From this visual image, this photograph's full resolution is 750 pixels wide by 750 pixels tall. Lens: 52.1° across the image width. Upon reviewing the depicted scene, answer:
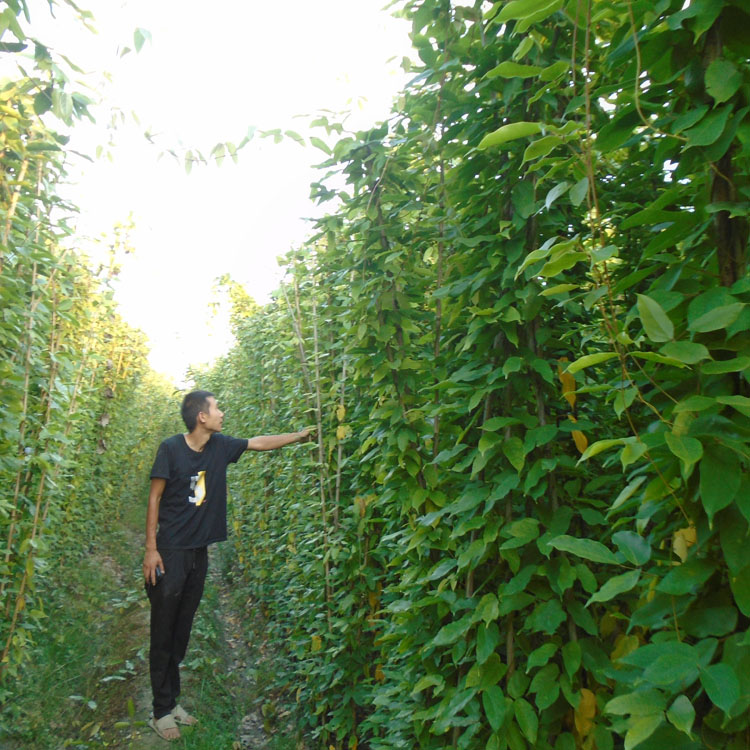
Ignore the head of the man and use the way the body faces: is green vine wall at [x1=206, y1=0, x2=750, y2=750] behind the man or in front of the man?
in front

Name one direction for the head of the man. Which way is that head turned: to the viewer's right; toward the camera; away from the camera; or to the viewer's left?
to the viewer's right

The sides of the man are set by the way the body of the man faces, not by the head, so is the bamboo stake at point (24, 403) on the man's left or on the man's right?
on the man's right

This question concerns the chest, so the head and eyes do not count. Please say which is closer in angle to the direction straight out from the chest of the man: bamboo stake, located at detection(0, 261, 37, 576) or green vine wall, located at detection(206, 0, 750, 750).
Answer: the green vine wall

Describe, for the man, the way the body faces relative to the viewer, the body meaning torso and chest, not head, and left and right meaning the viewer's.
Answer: facing the viewer and to the right of the viewer
